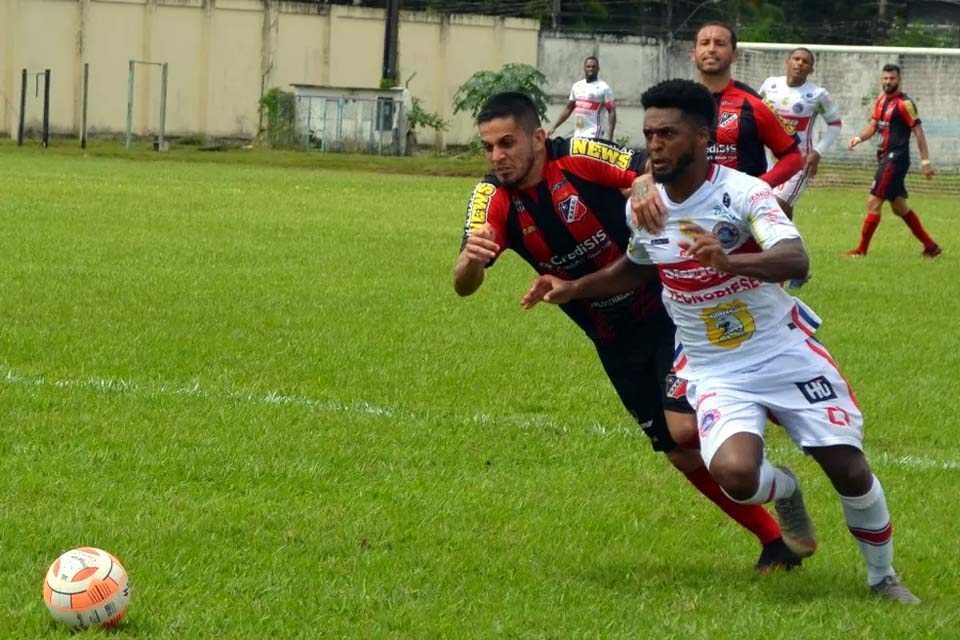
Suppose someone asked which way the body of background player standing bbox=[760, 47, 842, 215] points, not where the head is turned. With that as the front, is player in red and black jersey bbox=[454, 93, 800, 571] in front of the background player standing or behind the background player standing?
in front

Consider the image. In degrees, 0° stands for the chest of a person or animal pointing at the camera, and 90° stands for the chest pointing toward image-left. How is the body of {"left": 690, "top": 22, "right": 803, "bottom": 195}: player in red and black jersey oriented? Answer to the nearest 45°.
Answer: approximately 45°

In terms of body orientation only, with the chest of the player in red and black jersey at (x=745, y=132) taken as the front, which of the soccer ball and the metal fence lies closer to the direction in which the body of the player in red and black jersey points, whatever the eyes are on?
the soccer ball

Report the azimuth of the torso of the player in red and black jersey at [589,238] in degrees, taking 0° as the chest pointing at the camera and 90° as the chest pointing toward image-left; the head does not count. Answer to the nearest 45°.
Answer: approximately 45°

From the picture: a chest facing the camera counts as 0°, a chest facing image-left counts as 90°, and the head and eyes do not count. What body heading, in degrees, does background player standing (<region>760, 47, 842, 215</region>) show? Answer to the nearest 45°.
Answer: approximately 45°

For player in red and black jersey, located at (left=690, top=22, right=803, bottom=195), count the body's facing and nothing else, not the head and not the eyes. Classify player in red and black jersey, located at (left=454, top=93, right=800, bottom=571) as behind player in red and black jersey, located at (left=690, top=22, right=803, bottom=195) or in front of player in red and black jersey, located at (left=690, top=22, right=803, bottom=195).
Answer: in front

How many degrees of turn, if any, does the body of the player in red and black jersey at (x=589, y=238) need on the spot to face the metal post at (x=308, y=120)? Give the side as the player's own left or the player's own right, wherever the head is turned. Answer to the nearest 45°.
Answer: approximately 135° to the player's own right

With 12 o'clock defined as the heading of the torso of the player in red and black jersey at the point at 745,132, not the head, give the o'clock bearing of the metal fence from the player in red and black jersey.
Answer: The metal fence is roughly at 4 o'clock from the player in red and black jersey.

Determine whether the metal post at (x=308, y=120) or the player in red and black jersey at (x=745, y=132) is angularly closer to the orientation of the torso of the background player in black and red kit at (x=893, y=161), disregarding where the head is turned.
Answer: the player in red and black jersey

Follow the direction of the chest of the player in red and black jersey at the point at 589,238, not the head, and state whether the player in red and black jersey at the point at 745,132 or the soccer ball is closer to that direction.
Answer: the soccer ball
